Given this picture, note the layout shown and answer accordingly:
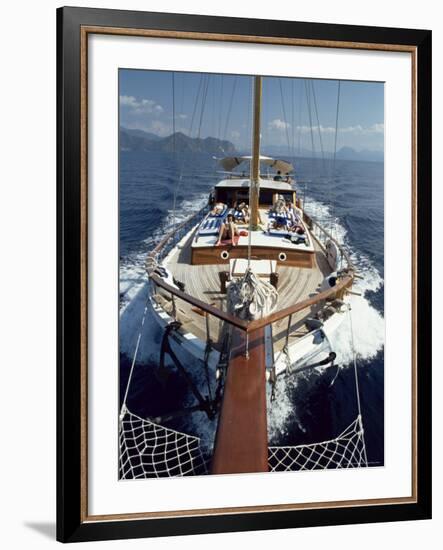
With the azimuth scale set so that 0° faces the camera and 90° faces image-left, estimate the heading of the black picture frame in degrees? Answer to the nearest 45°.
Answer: approximately 315°
